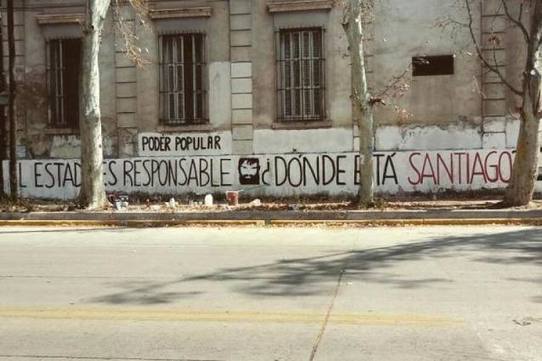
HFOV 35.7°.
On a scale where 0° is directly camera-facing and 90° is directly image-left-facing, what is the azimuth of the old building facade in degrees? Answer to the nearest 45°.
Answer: approximately 0°

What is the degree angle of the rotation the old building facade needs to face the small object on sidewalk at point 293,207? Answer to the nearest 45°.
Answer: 0° — it already faces it
